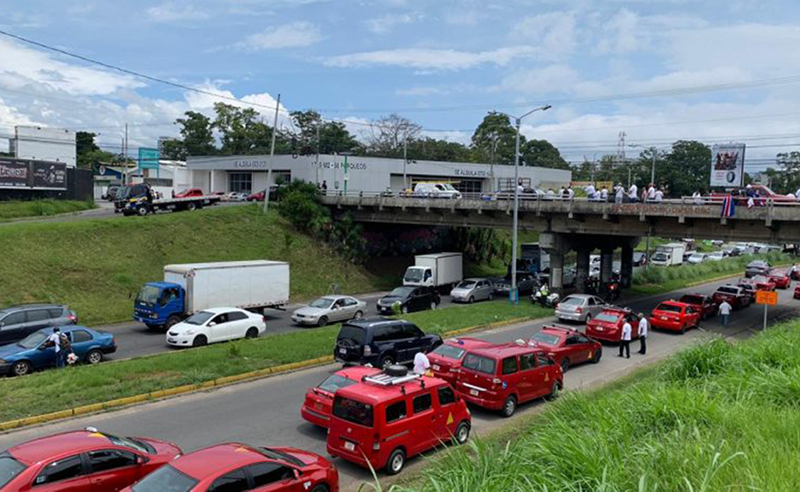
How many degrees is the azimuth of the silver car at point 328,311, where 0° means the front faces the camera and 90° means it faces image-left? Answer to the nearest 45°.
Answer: approximately 45°

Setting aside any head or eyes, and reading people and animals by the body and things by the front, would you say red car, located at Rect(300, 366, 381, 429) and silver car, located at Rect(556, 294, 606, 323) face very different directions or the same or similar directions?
same or similar directions

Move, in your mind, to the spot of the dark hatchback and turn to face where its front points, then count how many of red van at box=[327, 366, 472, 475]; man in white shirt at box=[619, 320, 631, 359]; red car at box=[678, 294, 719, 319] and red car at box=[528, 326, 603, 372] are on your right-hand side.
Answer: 0

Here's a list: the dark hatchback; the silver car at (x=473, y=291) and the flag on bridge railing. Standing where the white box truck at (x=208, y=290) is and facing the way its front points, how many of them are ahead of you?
0

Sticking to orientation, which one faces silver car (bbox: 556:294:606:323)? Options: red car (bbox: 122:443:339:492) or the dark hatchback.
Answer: the red car

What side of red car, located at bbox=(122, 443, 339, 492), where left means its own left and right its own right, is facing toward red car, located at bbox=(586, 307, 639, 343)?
front

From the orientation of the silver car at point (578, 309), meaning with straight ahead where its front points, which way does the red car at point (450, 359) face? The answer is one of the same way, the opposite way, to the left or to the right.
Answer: the same way

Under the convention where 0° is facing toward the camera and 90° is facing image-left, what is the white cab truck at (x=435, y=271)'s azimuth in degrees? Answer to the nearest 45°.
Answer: approximately 45°

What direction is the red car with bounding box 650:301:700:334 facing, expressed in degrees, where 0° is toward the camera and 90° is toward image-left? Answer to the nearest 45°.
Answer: approximately 225°

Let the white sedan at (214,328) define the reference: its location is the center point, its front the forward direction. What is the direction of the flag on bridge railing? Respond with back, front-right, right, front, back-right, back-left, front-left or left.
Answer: back-left

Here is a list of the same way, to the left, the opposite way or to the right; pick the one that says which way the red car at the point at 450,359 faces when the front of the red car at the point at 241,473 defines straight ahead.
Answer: the same way

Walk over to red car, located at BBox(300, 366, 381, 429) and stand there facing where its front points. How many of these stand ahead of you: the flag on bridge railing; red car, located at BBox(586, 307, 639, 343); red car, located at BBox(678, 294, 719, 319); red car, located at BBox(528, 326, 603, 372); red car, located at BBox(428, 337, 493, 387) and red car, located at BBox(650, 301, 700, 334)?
6

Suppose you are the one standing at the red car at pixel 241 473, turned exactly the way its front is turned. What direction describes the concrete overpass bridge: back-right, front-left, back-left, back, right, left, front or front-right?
front

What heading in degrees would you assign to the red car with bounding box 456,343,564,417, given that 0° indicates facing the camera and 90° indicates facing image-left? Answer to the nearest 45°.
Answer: approximately 225°

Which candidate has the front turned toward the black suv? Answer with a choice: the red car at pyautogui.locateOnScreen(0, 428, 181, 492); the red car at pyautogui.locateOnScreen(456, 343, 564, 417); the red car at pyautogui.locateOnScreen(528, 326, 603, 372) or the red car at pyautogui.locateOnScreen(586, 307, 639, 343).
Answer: the red car at pyautogui.locateOnScreen(0, 428, 181, 492)

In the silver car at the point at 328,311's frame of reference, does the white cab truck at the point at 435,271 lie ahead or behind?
behind

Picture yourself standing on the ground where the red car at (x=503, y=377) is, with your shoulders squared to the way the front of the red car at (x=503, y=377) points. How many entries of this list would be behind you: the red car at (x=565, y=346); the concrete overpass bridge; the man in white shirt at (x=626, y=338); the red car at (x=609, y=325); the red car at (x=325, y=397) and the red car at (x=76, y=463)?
2

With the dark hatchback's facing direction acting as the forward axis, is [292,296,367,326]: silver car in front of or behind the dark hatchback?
in front

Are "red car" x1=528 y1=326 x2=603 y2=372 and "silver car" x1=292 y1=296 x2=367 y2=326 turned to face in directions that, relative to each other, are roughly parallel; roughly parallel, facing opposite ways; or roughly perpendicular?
roughly parallel, facing opposite ways

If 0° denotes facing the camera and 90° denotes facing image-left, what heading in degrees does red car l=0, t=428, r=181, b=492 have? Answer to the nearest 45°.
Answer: approximately 225°

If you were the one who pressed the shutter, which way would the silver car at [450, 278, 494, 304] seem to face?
facing the viewer and to the left of the viewer
